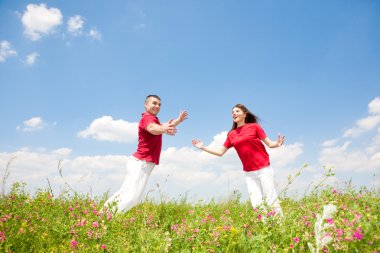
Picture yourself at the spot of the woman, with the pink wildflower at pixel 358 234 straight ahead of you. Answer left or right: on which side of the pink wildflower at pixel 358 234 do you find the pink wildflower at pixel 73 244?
right

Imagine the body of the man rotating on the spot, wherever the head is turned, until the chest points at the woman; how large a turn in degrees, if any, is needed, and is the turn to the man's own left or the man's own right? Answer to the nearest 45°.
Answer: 0° — they already face them

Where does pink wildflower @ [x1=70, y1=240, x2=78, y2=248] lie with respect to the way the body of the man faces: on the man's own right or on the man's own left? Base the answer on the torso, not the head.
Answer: on the man's own right

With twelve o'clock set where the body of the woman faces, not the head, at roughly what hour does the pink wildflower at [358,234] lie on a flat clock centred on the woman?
The pink wildflower is roughly at 10 o'clock from the woman.

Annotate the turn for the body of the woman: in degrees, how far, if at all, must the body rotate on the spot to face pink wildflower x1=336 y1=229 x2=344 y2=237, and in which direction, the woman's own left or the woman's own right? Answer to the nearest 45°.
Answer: approximately 45° to the woman's own left

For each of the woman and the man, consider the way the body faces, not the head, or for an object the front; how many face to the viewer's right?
1

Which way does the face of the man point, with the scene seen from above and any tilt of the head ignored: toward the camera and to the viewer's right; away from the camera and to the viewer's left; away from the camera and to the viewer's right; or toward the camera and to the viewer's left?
toward the camera and to the viewer's right

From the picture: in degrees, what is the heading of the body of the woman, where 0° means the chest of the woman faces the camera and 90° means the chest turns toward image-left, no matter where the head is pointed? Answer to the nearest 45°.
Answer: approximately 45°

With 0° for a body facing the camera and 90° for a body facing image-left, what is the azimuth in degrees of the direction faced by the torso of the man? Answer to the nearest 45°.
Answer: approximately 270°
